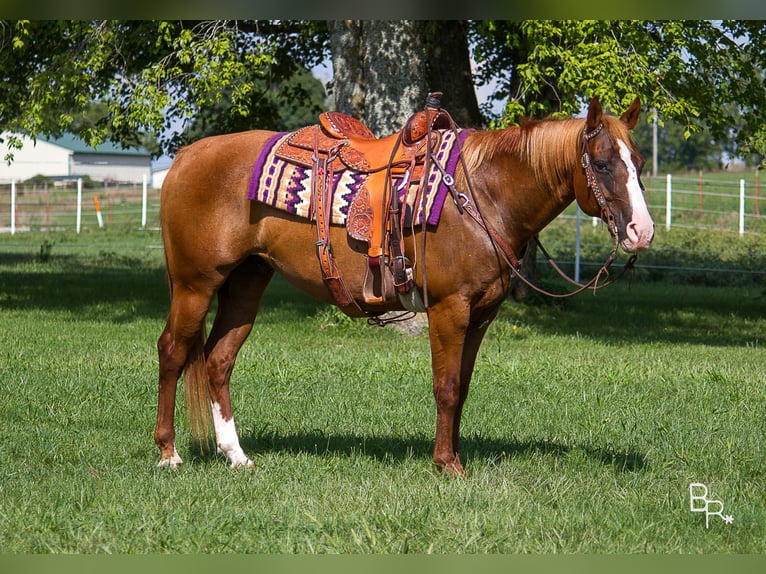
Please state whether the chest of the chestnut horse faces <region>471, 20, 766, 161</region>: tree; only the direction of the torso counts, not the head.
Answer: no

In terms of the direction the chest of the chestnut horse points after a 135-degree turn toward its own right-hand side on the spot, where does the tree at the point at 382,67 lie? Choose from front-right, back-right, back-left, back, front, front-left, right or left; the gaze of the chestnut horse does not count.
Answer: back-right

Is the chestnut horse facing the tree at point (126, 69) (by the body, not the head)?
no

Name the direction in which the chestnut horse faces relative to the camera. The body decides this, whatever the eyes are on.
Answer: to the viewer's right
